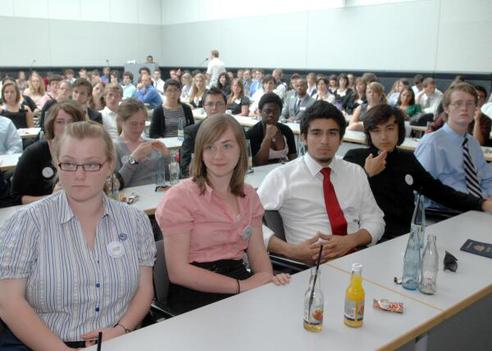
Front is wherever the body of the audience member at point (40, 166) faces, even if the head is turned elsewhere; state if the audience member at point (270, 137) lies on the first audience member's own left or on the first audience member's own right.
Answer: on the first audience member's own left

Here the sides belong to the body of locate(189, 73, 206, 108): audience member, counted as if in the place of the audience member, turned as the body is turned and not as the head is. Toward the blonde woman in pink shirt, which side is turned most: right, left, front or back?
front

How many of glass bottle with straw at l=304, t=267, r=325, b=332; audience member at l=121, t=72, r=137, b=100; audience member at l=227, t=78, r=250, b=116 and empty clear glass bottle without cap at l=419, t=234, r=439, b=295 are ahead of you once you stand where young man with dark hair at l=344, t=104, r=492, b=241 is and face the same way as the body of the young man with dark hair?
2

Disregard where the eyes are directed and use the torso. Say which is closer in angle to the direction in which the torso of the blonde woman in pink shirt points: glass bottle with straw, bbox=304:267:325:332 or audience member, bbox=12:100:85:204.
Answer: the glass bottle with straw

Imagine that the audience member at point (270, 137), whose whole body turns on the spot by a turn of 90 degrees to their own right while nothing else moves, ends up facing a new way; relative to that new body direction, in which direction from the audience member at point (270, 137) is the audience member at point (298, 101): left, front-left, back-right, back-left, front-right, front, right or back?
right

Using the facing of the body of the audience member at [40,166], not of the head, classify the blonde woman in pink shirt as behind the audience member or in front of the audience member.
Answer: in front

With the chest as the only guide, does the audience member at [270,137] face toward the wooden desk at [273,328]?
yes

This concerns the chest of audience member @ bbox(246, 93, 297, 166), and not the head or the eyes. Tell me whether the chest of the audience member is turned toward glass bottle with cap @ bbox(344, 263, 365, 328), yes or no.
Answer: yes

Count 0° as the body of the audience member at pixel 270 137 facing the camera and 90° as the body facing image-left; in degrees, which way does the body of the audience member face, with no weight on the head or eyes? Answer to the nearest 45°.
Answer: approximately 0°
